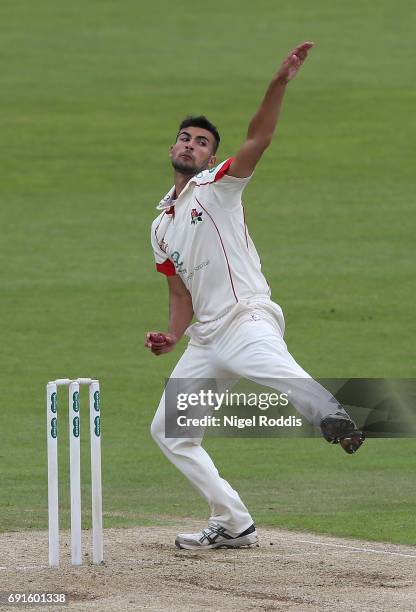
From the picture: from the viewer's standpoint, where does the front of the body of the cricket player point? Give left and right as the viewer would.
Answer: facing the viewer and to the left of the viewer
